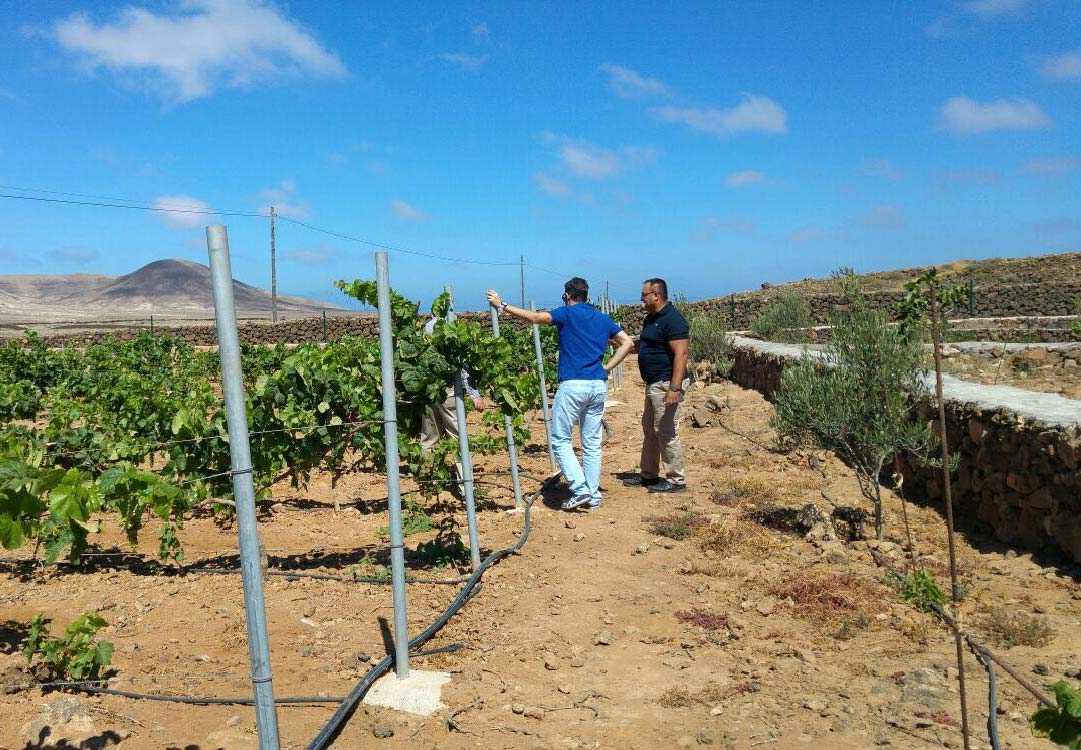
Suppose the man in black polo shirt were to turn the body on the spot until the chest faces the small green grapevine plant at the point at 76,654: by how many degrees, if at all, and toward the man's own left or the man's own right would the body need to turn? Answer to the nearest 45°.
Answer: approximately 45° to the man's own left

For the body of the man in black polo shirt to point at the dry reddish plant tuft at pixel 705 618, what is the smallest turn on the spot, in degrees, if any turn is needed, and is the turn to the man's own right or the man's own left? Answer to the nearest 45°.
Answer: approximately 90° to the man's own left

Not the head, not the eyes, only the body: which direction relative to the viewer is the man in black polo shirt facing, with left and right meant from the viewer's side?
facing to the left of the viewer

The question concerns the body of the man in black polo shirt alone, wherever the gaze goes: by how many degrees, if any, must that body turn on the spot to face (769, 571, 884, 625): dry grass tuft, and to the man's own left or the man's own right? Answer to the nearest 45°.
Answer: approximately 90° to the man's own left

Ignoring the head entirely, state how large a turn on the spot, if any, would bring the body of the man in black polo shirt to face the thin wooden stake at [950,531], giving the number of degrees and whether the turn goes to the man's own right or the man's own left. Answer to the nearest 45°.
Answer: approximately 90° to the man's own left

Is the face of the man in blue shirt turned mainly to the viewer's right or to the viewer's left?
to the viewer's left

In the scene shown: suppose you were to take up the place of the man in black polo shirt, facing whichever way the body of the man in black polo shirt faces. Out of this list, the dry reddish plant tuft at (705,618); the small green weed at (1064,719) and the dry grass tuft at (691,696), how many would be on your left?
3

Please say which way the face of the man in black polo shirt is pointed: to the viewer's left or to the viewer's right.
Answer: to the viewer's left
